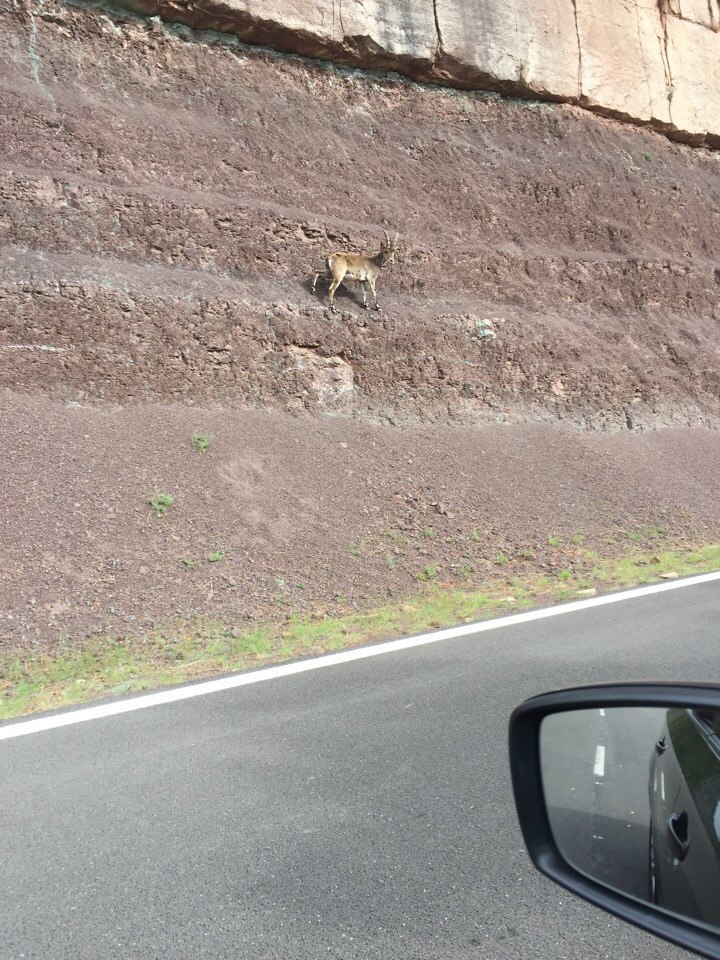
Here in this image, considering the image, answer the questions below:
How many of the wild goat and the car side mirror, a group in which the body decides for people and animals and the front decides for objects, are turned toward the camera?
1

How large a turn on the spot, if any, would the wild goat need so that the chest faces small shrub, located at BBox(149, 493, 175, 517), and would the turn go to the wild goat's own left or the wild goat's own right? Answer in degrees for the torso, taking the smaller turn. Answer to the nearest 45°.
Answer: approximately 90° to the wild goat's own right

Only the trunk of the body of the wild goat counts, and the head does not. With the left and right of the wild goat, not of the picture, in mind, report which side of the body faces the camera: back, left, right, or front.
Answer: right

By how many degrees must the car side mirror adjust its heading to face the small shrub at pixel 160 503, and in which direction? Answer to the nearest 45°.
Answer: approximately 135° to its right

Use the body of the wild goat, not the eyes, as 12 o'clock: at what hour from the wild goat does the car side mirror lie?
The car side mirror is roughly at 3 o'clock from the wild goat.

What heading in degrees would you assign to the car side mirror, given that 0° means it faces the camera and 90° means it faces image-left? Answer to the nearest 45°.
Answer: approximately 0°

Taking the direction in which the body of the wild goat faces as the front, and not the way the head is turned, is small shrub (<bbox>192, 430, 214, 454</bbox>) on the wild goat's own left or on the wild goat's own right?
on the wild goat's own right
